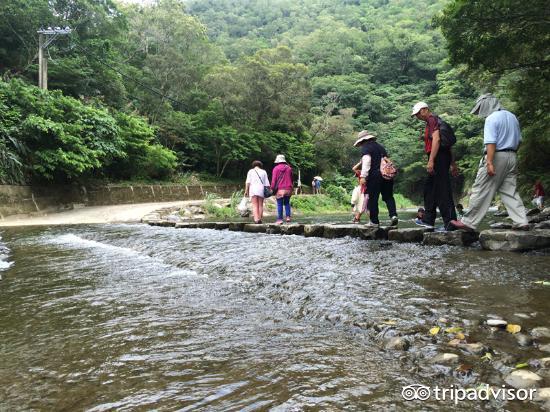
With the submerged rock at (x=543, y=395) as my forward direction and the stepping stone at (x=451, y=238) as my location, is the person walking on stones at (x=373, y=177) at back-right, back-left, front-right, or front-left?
back-right

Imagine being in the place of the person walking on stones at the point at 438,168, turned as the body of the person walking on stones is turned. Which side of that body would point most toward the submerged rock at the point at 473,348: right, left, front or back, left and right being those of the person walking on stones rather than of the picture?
left

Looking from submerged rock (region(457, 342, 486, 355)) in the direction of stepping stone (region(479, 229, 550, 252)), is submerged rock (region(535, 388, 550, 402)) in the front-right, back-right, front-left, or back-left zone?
back-right

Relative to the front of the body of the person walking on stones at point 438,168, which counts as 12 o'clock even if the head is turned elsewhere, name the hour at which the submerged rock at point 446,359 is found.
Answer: The submerged rock is roughly at 9 o'clock from the person walking on stones.

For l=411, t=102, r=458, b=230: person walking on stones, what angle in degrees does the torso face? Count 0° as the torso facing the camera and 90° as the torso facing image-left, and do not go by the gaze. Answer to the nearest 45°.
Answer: approximately 90°

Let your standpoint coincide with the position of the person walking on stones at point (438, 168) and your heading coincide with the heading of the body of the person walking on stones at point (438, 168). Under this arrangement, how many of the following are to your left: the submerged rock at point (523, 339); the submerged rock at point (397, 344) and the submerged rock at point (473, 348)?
3

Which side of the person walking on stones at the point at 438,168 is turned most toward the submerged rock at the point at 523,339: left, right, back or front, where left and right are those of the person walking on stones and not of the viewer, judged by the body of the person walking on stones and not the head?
left

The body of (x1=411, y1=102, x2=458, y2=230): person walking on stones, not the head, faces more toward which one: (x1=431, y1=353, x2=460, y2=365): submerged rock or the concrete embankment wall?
the concrete embankment wall

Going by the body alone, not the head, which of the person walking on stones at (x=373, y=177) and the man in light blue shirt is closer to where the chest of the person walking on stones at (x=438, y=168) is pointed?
the person walking on stones

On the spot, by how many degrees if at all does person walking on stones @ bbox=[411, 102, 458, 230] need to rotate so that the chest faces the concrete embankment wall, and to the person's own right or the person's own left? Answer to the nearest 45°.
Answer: approximately 45° to the person's own right

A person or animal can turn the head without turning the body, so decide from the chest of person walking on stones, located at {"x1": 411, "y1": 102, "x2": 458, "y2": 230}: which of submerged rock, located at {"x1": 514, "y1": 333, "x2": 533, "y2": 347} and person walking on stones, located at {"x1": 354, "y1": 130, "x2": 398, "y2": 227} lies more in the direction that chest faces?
the person walking on stones

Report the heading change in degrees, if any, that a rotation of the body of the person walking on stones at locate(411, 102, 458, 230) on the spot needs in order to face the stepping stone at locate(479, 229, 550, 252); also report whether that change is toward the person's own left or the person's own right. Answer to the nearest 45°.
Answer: approximately 135° to the person's own left
